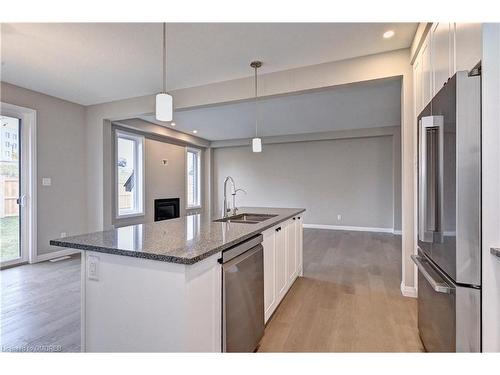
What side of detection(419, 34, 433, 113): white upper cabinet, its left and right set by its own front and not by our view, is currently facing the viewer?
left

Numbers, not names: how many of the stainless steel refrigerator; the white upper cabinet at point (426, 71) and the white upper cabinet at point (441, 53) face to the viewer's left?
3

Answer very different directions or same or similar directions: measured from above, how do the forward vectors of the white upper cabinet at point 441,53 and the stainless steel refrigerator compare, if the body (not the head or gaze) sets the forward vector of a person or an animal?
same or similar directions

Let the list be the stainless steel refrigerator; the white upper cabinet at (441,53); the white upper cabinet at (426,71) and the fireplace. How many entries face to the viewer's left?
3

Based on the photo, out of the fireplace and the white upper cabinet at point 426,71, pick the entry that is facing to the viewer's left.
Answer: the white upper cabinet

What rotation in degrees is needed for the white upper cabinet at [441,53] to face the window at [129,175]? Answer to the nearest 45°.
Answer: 0° — it already faces it

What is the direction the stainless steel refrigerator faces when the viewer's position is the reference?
facing to the left of the viewer

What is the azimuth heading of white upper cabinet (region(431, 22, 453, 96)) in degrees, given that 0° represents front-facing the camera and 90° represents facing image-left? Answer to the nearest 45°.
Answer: approximately 90°
